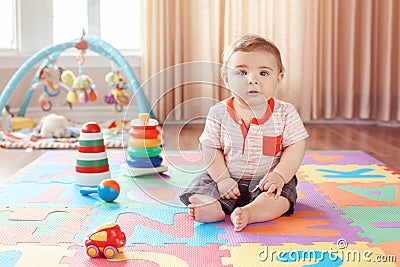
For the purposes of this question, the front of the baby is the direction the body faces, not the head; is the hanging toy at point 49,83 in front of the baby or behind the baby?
behind

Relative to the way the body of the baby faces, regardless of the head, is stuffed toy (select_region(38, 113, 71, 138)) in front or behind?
behind

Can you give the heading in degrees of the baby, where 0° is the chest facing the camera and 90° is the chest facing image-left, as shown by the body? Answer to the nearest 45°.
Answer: approximately 0°

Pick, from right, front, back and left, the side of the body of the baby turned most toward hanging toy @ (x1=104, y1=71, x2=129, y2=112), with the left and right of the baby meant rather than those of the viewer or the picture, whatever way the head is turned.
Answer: back
